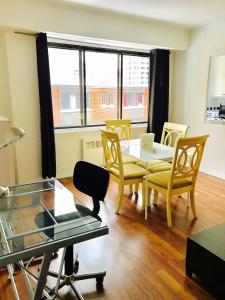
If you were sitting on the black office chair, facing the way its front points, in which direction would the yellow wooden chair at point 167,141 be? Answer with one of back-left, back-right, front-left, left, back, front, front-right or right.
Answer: back

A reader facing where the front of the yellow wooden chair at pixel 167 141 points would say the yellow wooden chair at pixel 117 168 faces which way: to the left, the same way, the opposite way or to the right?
the opposite way

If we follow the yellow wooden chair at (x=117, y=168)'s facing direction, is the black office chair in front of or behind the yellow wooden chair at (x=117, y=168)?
behind

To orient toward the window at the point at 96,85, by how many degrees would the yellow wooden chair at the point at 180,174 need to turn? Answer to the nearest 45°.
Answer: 0° — it already faces it

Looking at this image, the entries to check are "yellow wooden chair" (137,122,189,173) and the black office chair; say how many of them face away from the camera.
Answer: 0

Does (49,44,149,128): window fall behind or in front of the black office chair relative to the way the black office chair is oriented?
behind

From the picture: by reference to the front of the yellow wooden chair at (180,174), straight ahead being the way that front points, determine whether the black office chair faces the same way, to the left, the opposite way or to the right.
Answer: to the left

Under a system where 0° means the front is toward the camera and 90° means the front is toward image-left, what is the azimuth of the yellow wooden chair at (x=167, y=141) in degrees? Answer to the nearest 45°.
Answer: approximately 45°

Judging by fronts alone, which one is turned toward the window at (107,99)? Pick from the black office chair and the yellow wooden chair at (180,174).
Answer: the yellow wooden chair

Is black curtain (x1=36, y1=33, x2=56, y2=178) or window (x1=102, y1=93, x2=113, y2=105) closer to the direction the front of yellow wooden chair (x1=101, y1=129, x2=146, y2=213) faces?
the window

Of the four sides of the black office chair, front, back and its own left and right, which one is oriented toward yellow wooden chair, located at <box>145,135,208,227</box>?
back

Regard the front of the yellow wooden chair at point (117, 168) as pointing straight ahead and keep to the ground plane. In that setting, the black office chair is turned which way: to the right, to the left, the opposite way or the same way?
the opposite way

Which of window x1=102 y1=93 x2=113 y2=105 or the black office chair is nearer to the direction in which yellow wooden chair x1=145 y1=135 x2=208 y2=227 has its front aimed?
the window

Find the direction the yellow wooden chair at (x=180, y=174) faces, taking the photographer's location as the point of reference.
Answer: facing away from the viewer and to the left of the viewer

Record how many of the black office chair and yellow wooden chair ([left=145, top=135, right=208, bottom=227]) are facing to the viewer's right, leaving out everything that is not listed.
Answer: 0

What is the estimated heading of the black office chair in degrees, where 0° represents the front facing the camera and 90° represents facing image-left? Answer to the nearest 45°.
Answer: approximately 45°

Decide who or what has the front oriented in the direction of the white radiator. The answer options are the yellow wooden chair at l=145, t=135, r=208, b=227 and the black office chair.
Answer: the yellow wooden chair

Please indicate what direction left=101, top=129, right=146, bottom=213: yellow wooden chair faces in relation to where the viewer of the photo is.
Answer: facing away from the viewer and to the right of the viewer
